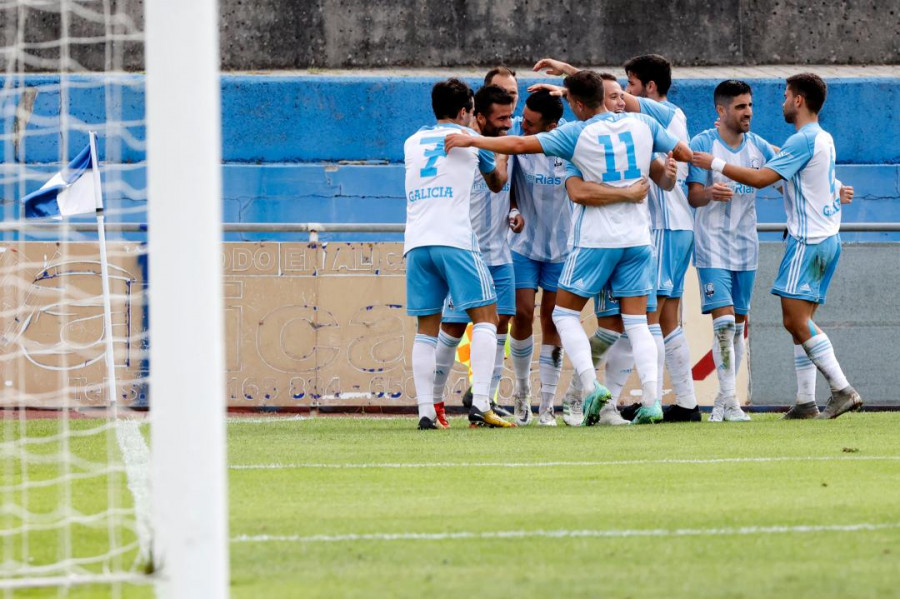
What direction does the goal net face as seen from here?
to the viewer's right

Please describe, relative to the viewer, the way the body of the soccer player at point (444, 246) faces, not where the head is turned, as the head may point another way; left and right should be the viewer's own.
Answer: facing away from the viewer and to the right of the viewer

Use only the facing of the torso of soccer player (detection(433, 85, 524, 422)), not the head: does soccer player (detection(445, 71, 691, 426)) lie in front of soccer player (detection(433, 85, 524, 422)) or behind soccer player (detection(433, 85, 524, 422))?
in front

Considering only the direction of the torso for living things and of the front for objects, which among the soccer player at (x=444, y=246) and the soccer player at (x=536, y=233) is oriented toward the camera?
the soccer player at (x=536, y=233)

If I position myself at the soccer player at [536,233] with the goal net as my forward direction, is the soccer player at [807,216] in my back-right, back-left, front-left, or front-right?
back-left

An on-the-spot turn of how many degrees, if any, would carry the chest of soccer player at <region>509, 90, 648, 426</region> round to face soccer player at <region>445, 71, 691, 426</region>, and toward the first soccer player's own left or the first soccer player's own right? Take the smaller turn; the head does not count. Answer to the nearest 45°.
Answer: approximately 45° to the first soccer player's own left

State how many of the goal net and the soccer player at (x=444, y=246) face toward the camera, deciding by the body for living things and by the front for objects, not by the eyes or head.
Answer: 0

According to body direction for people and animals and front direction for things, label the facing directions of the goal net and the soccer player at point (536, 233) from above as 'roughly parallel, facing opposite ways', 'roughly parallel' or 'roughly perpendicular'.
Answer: roughly perpendicular

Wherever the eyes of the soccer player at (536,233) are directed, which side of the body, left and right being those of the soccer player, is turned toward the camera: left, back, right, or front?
front

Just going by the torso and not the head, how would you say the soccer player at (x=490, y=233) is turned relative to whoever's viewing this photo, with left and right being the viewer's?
facing the viewer and to the right of the viewer

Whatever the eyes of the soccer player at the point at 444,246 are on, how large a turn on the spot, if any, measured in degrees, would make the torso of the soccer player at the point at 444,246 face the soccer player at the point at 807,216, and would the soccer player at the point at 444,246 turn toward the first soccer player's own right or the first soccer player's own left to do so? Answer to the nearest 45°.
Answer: approximately 45° to the first soccer player's own right

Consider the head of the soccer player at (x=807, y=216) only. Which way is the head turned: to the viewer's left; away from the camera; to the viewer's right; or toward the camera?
to the viewer's left

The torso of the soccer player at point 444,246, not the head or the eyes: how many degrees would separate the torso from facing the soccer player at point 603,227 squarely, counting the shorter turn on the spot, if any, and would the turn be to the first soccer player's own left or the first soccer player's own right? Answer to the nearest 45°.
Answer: approximately 45° to the first soccer player's own right
